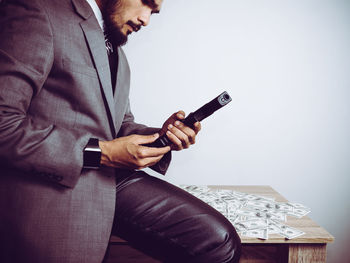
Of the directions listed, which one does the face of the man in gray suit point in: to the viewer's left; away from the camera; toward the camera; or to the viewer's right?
to the viewer's right

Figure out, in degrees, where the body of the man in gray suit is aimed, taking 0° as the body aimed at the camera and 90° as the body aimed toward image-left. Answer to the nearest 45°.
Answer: approximately 315°
